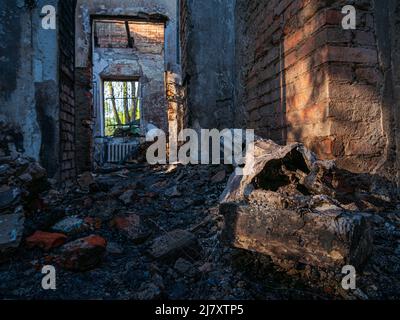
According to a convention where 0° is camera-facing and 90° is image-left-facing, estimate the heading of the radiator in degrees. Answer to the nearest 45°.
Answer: approximately 0°

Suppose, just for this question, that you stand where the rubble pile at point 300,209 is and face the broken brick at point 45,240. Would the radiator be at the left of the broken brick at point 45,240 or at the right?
right

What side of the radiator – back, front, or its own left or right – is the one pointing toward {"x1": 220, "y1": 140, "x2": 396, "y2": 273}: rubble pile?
front

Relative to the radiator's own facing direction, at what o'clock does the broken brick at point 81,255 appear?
The broken brick is roughly at 12 o'clock from the radiator.

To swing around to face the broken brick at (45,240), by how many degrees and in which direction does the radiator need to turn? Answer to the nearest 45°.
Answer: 0° — it already faces it
